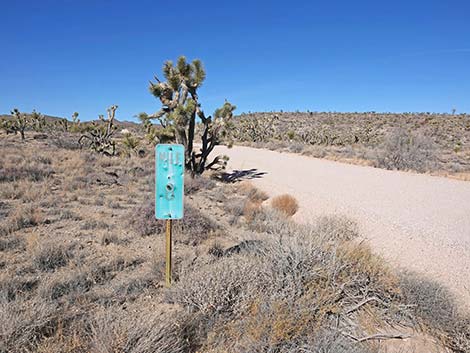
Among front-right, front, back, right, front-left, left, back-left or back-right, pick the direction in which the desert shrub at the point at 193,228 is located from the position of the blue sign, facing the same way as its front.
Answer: back

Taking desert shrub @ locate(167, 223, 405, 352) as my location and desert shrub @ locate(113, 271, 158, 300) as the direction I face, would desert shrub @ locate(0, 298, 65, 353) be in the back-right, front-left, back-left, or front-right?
front-left

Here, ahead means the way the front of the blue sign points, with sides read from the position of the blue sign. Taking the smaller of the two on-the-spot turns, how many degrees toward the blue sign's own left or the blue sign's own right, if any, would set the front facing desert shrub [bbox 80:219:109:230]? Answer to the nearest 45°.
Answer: approximately 135° to the blue sign's own right

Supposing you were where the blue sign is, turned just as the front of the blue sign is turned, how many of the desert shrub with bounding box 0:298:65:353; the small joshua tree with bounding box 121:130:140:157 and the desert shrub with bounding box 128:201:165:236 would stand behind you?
2

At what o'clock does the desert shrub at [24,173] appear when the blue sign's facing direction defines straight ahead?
The desert shrub is roughly at 5 o'clock from the blue sign.

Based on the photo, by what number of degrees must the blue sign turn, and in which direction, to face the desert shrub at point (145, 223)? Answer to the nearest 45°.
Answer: approximately 180°

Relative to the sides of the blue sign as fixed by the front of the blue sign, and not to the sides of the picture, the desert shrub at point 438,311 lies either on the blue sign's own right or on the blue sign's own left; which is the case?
on the blue sign's own left

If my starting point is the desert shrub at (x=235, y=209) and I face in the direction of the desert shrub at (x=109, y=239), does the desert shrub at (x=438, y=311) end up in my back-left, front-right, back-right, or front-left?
front-left

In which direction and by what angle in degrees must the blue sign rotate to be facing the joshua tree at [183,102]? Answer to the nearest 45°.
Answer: approximately 180°

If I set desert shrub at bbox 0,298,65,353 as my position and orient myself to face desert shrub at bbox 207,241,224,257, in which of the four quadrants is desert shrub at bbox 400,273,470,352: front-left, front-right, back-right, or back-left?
front-right

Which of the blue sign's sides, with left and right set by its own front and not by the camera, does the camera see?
front

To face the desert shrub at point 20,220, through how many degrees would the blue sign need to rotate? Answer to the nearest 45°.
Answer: approximately 135° to its right
